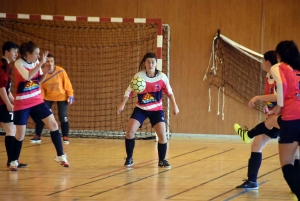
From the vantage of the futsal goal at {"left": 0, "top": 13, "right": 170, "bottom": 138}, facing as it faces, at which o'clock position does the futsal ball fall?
The futsal ball is roughly at 12 o'clock from the futsal goal.

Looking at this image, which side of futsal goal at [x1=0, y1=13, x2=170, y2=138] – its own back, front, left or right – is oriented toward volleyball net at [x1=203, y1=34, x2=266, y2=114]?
left

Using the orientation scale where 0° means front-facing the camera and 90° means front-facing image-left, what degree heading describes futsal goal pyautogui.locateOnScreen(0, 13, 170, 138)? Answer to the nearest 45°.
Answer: approximately 0°

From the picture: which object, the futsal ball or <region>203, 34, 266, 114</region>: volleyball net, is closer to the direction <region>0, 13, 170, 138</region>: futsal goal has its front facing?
the futsal ball
